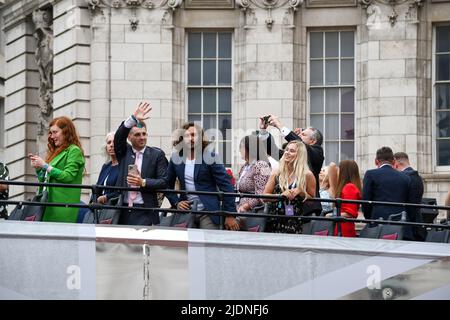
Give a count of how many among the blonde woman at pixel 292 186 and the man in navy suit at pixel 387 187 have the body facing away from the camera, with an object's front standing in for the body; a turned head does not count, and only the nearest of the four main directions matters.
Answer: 1

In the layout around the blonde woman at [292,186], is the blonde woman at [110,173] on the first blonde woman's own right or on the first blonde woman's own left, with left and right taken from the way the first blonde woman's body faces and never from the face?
on the first blonde woman's own right

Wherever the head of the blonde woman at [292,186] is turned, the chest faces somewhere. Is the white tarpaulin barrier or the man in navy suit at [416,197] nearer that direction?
the white tarpaulin barrier

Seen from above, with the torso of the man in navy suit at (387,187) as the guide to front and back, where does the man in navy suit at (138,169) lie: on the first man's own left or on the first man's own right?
on the first man's own left

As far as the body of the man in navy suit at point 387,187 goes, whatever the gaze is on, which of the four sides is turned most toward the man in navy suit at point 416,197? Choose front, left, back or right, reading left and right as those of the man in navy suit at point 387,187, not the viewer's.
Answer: right

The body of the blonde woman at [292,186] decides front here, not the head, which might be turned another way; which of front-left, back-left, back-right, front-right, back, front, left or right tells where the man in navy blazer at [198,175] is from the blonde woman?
front-right

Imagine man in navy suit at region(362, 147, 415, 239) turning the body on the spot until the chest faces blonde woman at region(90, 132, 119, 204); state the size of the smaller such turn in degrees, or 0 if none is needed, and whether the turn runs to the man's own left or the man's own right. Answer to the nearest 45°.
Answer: approximately 90° to the man's own left

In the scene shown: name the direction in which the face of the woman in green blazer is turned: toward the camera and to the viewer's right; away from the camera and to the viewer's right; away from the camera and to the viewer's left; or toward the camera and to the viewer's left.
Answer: toward the camera and to the viewer's left

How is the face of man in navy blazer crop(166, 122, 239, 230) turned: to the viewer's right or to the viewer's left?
to the viewer's left

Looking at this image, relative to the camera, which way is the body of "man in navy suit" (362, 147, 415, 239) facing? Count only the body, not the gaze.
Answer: away from the camera

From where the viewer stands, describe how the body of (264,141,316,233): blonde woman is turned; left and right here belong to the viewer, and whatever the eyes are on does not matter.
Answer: facing the viewer and to the left of the viewer

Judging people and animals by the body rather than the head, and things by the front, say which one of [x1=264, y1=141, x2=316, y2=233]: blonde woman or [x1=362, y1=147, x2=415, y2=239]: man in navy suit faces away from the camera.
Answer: the man in navy suit
